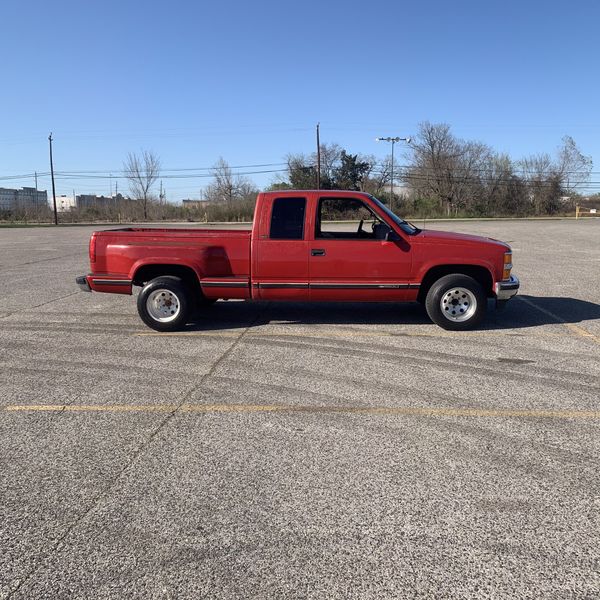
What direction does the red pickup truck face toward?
to the viewer's right
